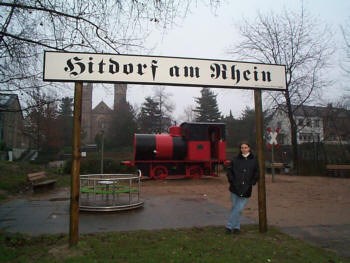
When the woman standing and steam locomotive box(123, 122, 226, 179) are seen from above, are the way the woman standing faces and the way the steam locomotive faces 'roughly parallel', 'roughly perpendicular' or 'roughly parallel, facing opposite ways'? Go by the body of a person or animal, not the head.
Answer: roughly perpendicular

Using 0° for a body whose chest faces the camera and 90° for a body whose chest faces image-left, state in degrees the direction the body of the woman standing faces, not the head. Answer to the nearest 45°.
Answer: approximately 0°

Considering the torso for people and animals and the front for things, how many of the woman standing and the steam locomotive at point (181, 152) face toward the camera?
1

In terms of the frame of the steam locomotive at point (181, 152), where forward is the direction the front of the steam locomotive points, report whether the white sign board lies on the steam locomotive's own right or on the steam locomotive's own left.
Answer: on the steam locomotive's own left

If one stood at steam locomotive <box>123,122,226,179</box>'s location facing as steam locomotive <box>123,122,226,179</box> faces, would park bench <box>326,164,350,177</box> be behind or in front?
behind

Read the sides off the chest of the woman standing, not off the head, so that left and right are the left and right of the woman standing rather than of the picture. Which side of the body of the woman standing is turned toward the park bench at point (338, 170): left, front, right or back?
back

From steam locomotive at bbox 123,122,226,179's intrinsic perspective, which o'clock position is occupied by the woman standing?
The woman standing is roughly at 9 o'clock from the steam locomotive.

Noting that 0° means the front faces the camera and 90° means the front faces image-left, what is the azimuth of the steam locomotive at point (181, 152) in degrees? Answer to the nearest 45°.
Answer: approximately 90°
